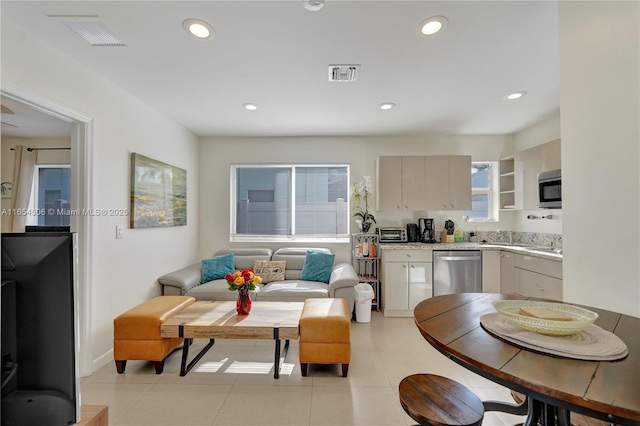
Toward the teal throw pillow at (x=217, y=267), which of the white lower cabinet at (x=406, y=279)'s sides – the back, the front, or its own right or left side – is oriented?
right

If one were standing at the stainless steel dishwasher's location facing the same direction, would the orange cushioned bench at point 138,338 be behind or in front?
in front

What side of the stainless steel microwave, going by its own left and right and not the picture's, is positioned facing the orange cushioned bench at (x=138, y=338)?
front

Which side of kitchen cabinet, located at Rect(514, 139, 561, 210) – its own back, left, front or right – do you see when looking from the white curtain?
front

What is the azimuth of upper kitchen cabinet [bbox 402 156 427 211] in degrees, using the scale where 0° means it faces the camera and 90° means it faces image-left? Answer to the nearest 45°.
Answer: approximately 0°

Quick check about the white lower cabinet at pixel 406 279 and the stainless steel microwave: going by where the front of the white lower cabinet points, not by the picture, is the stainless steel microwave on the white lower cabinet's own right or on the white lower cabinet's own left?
on the white lower cabinet's own left
